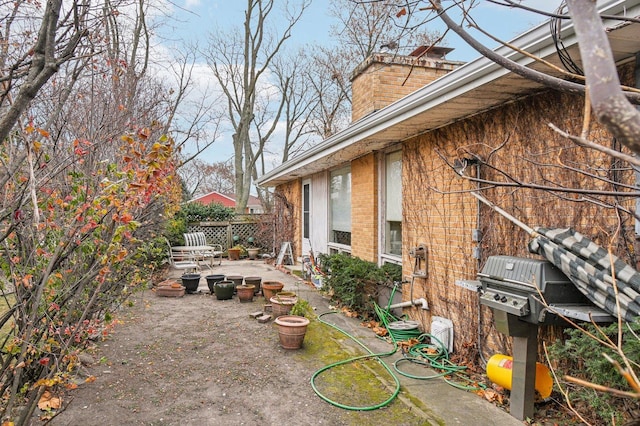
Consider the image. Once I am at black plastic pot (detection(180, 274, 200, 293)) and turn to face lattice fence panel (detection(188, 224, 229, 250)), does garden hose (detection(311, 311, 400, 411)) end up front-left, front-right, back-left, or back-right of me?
back-right

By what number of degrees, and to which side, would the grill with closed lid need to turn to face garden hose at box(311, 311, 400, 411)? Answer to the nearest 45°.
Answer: approximately 45° to its right

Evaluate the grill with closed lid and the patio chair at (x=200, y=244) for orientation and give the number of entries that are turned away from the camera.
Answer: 0

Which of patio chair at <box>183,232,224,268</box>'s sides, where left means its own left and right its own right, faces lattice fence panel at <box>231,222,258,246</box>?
left

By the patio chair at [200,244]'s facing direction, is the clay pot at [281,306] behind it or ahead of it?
ahead

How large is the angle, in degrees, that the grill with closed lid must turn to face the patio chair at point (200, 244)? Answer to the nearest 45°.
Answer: approximately 90° to its right

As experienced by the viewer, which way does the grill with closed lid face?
facing the viewer and to the left of the viewer

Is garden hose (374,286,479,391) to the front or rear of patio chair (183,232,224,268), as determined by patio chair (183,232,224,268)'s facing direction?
to the front

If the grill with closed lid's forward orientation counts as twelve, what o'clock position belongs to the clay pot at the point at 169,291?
The clay pot is roughly at 2 o'clock from the grill with closed lid.

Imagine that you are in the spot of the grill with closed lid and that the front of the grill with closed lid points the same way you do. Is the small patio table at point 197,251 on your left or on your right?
on your right
